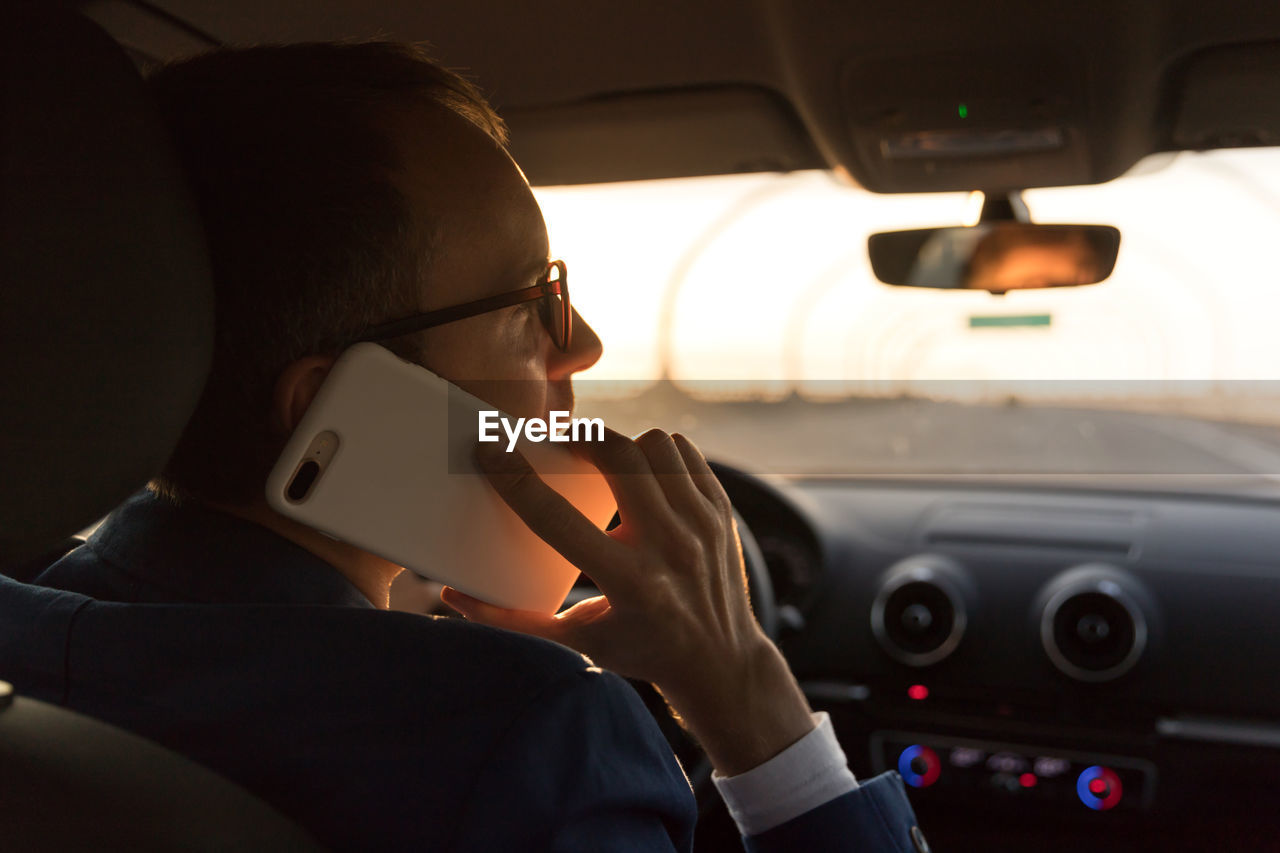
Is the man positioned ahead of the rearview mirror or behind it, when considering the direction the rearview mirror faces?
ahead

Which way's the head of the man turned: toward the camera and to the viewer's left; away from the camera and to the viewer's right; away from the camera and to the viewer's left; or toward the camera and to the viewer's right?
away from the camera and to the viewer's right

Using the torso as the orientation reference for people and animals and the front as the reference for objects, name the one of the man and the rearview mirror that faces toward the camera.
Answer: the rearview mirror

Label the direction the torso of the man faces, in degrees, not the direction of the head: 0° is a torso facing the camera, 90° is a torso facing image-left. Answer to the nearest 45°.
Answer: approximately 225°

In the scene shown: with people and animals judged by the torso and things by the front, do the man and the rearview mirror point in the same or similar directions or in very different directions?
very different directions

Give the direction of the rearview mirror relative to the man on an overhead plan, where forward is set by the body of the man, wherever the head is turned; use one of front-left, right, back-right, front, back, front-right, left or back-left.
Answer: front

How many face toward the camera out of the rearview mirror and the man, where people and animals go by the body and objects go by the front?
1

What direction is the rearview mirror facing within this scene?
toward the camera
